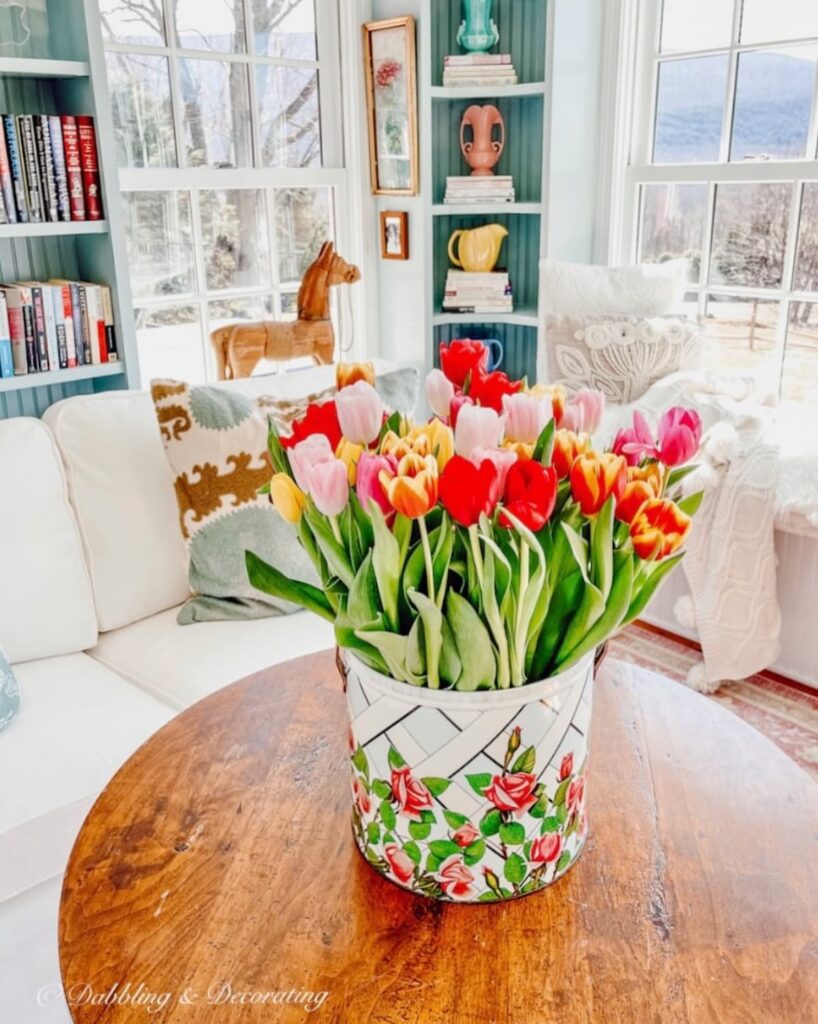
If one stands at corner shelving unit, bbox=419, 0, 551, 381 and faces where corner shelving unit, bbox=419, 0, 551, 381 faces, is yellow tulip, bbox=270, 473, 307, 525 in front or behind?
in front

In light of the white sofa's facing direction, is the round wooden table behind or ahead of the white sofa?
ahead

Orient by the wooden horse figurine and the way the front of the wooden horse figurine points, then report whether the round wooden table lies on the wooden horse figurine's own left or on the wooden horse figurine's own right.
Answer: on the wooden horse figurine's own right

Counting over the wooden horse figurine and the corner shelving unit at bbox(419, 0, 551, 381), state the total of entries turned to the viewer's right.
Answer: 1

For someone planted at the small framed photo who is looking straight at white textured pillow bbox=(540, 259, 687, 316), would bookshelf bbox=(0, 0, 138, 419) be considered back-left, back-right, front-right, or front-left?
back-right

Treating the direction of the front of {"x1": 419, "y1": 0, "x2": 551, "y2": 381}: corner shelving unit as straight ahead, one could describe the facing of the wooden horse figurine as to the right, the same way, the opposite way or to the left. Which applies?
to the left

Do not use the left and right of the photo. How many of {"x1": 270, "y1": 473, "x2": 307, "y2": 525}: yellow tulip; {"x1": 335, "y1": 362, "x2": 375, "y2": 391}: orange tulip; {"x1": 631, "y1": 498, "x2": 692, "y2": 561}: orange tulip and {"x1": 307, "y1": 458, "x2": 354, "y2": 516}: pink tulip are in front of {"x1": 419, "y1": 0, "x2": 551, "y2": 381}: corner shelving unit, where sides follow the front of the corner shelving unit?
4

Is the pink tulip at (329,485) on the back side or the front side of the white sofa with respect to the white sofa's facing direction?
on the front side

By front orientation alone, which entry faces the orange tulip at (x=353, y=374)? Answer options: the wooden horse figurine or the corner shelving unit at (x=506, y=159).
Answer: the corner shelving unit

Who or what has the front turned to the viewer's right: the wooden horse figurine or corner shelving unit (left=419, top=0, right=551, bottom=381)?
the wooden horse figurine

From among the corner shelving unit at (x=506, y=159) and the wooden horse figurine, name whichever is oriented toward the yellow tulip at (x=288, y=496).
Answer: the corner shelving unit

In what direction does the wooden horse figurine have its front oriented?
to the viewer's right

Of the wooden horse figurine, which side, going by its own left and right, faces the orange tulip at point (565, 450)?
right
